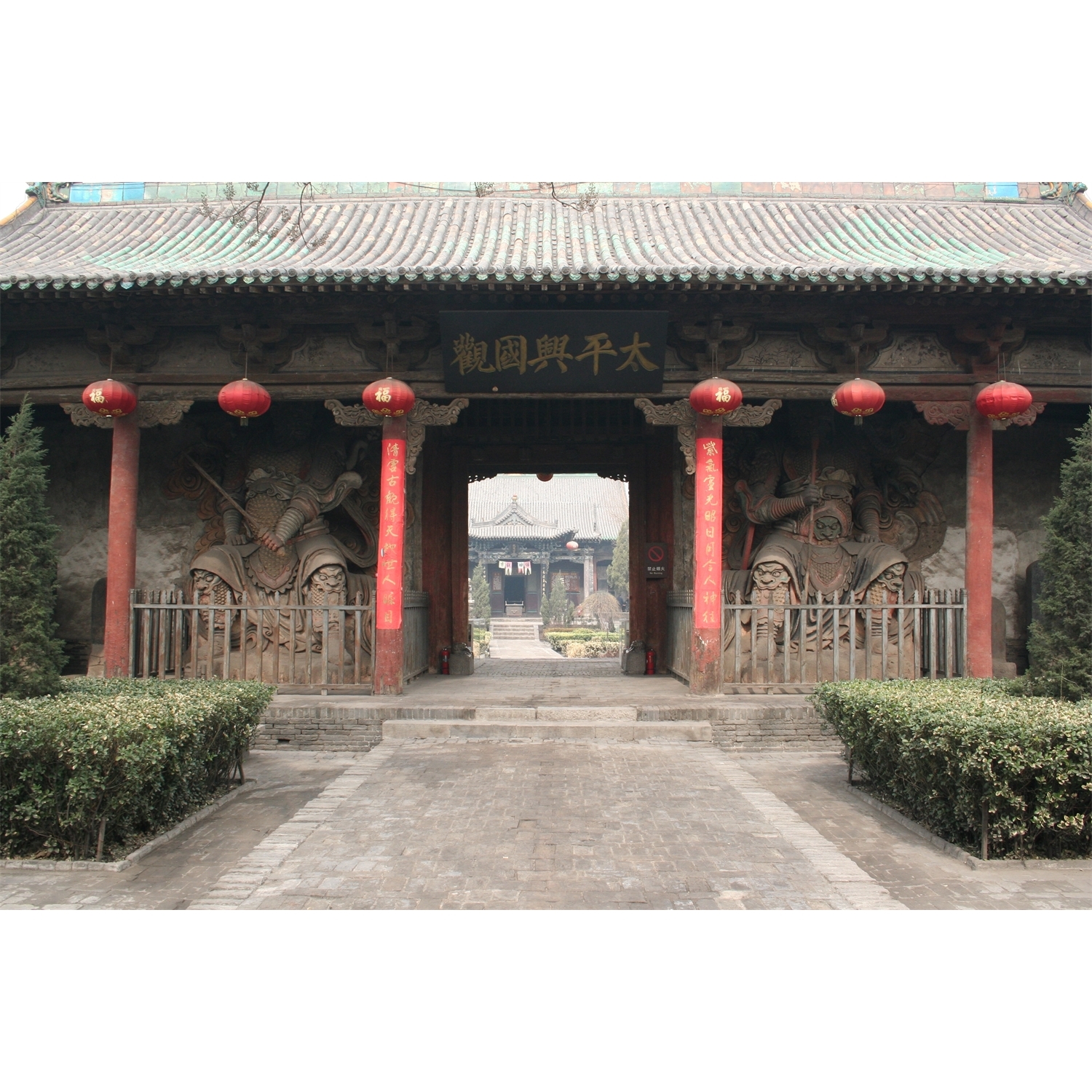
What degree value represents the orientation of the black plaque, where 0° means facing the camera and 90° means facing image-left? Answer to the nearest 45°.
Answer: approximately 0°

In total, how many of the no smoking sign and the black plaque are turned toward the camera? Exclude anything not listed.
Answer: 2

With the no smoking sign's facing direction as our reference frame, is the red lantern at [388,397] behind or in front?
in front

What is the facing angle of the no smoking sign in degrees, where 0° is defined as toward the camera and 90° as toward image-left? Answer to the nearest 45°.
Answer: approximately 0°

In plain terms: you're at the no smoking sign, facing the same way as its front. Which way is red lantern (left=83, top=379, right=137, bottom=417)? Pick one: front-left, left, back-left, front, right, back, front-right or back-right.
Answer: front-right

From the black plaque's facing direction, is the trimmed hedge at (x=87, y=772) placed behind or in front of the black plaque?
in front

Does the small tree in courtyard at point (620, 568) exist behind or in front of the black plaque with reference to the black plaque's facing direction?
behind

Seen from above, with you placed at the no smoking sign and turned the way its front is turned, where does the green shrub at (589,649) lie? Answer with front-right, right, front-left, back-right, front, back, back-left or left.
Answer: back
